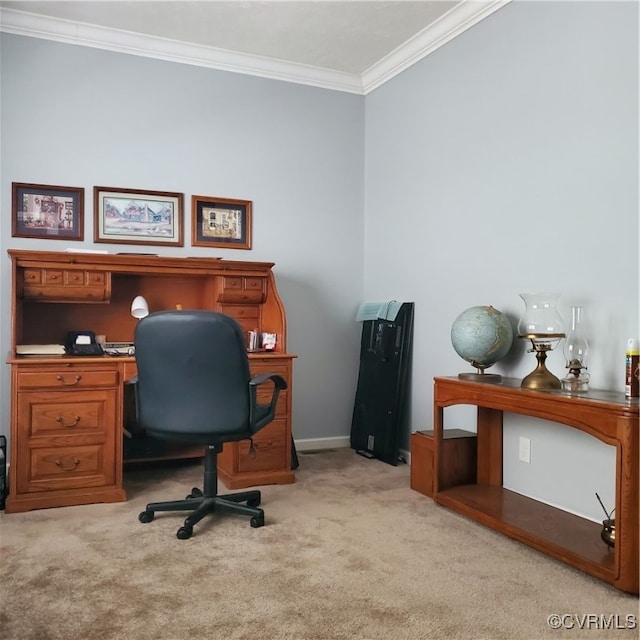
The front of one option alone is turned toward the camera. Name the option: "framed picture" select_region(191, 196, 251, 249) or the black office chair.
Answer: the framed picture

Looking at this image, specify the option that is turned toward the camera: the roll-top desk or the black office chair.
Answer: the roll-top desk

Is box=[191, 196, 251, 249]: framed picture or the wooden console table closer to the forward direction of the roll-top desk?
the wooden console table

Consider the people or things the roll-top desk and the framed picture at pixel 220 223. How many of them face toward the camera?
2

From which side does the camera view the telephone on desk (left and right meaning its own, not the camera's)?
front

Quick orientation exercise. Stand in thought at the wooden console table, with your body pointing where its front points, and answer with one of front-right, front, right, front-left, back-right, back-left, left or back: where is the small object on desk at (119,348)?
front-right

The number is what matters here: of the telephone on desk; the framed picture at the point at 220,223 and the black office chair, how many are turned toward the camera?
2

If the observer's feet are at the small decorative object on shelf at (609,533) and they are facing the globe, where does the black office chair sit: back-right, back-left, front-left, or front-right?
front-left

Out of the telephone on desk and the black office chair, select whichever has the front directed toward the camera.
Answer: the telephone on desk

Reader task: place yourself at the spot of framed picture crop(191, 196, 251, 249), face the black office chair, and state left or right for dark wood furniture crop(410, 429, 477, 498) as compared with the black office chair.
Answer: left

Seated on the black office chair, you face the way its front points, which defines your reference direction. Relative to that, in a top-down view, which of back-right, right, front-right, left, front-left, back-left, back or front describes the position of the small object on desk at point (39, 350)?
left

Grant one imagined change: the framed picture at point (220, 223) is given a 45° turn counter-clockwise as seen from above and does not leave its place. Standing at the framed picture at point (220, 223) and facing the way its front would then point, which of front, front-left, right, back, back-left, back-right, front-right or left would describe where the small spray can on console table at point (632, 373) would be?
front

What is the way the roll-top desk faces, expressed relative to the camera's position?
facing the viewer

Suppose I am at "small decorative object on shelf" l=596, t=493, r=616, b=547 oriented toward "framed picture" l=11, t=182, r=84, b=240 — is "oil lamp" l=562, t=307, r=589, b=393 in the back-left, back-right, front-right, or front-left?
front-right

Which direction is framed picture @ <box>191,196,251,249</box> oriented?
toward the camera

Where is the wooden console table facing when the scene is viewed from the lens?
facing the viewer and to the left of the viewer

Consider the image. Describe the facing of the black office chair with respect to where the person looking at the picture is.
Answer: facing away from the viewer and to the right of the viewer

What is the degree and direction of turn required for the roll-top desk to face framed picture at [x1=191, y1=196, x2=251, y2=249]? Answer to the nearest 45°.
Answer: approximately 135° to its left
